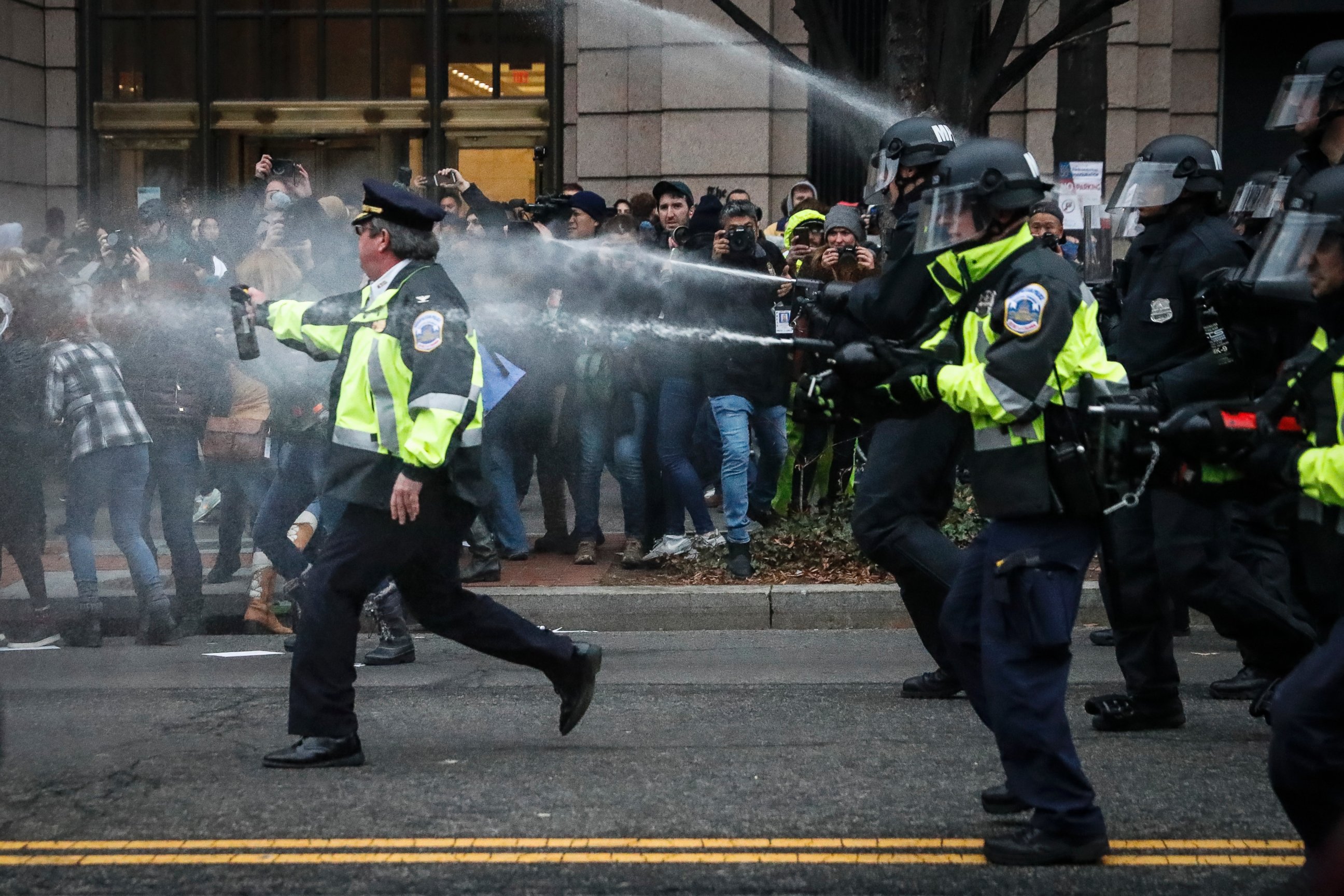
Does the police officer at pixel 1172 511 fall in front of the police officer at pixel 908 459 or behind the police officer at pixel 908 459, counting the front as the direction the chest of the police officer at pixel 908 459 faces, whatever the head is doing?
behind

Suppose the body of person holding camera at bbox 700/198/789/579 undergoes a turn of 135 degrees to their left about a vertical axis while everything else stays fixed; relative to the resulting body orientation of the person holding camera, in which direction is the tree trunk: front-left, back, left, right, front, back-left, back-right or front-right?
front

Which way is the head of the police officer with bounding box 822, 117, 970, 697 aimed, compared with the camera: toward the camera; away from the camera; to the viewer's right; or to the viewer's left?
to the viewer's left

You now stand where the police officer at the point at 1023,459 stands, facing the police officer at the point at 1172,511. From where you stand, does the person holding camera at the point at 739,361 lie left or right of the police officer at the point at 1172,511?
left

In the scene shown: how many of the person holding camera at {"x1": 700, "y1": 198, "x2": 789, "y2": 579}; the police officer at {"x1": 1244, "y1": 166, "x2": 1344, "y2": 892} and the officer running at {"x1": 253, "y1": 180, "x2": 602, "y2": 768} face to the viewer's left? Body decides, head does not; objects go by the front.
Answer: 2

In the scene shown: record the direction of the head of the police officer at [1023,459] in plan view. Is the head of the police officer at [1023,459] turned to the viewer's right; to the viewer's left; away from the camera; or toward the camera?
to the viewer's left

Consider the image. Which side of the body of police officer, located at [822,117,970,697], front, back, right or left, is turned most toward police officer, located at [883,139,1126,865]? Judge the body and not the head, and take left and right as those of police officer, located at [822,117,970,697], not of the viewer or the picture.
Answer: left

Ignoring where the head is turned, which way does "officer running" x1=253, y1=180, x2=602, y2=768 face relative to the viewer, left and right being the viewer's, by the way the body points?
facing to the left of the viewer

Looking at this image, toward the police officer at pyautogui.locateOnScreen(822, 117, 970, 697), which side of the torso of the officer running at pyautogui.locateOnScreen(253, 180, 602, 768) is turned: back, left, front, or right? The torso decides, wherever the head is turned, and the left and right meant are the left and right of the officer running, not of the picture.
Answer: back

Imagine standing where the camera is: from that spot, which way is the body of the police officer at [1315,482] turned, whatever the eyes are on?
to the viewer's left

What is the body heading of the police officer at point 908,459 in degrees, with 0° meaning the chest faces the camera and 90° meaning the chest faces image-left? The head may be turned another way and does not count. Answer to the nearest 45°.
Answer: approximately 90°
